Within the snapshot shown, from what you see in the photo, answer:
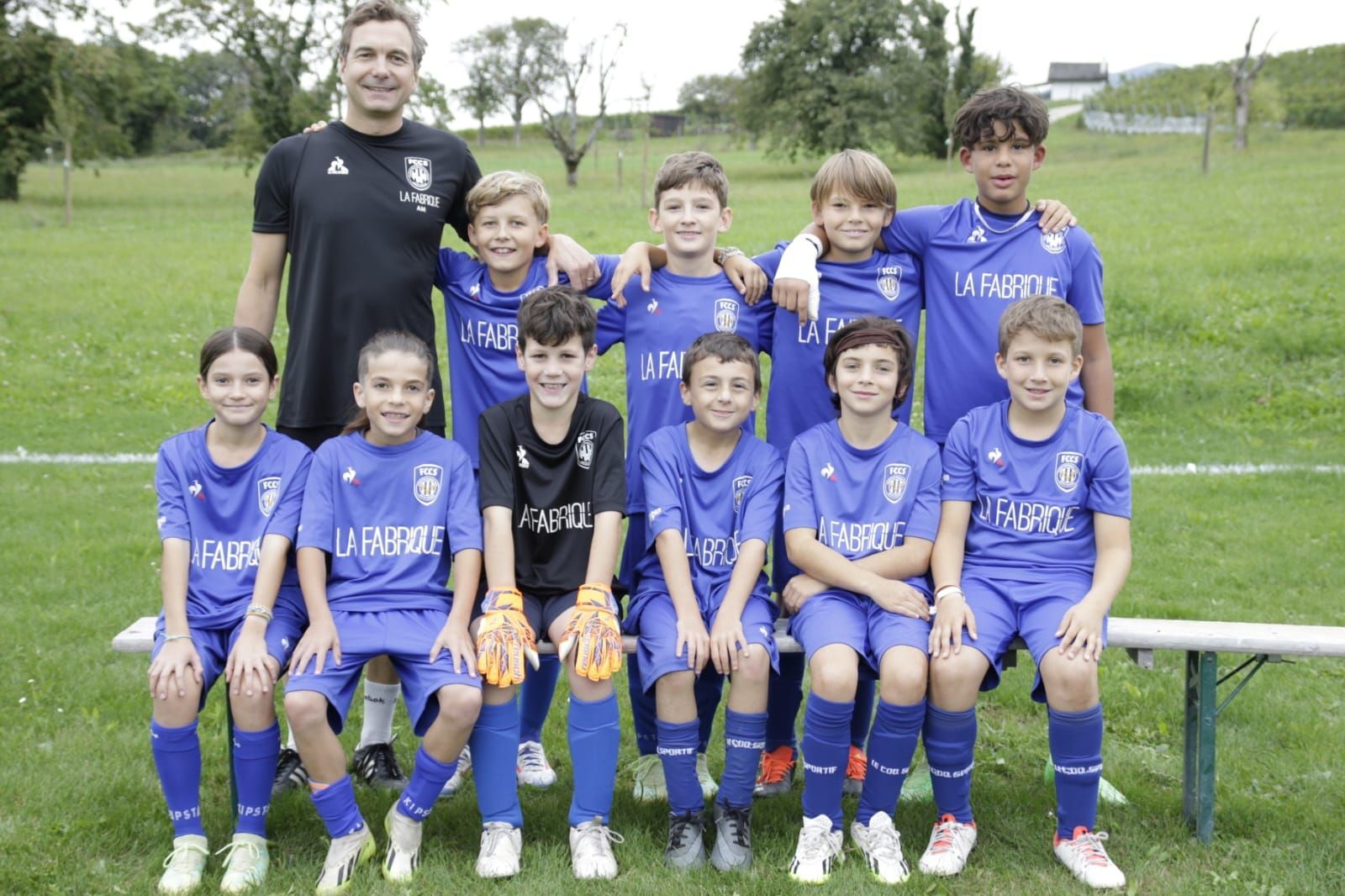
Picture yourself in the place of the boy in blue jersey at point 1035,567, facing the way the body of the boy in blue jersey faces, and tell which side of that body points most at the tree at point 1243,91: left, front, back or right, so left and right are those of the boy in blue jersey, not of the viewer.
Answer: back

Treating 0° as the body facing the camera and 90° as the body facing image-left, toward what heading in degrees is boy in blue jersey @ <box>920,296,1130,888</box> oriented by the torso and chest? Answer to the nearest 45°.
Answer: approximately 0°

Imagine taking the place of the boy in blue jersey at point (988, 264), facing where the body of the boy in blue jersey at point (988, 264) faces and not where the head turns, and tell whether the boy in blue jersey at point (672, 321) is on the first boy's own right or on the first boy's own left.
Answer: on the first boy's own right

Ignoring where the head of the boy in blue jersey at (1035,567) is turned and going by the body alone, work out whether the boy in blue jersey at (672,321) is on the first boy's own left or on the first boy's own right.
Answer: on the first boy's own right
